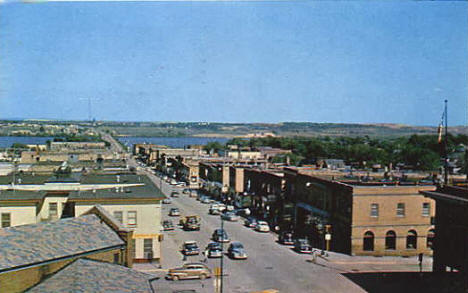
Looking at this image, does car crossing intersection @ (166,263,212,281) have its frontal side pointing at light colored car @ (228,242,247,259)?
no

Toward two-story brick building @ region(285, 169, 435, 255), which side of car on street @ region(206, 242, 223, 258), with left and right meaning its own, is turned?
left

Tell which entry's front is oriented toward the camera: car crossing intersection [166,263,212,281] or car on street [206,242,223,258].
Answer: car on street [206,242,223,258]

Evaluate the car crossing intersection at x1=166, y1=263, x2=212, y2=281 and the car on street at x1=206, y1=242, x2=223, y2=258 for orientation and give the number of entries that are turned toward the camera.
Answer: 1

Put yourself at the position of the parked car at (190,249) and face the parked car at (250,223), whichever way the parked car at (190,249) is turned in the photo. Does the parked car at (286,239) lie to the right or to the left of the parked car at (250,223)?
right

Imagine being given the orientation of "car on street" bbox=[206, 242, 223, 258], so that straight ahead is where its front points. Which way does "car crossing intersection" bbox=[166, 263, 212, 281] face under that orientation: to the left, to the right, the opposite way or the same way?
to the right

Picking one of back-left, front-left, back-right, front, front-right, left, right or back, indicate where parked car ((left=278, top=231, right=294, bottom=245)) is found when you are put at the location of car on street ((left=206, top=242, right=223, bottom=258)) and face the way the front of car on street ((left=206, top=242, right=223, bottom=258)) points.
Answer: back-left

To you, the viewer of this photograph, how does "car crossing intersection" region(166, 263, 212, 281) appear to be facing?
facing to the left of the viewer

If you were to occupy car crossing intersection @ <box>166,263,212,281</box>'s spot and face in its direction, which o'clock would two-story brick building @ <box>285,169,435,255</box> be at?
The two-story brick building is roughly at 5 o'clock from the car crossing intersection.

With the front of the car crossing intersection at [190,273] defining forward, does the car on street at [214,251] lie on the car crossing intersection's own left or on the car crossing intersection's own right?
on the car crossing intersection's own right

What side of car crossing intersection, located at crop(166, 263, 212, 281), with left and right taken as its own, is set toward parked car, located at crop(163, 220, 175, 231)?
right

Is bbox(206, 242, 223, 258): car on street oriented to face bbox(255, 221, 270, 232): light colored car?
no

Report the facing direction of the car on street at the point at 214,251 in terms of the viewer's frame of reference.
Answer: facing the viewer

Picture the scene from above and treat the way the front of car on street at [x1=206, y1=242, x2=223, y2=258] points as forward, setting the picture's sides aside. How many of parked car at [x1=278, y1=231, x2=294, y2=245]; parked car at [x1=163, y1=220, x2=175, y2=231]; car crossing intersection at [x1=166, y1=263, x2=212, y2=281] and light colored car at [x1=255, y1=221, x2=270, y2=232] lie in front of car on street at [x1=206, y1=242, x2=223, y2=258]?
1

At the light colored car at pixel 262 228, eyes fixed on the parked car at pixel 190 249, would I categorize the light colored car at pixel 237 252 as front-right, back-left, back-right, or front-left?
front-left
